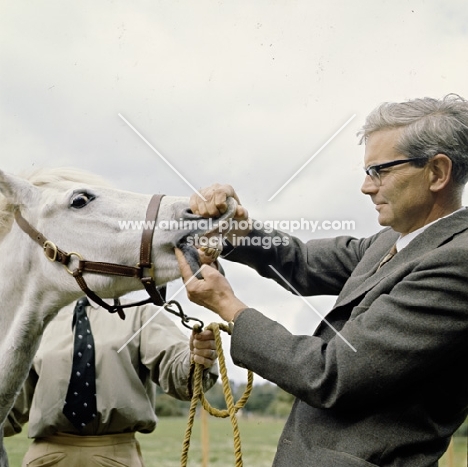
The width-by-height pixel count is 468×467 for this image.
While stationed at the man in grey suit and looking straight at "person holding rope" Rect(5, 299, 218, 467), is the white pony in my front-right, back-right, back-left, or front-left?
front-left

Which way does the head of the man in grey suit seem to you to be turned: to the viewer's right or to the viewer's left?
to the viewer's left

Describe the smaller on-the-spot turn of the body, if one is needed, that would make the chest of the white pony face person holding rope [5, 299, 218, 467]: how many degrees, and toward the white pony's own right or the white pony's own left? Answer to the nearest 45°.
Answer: approximately 90° to the white pony's own left

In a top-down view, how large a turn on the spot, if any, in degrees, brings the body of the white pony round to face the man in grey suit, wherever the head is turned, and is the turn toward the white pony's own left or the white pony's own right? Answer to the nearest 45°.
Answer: approximately 45° to the white pony's own right

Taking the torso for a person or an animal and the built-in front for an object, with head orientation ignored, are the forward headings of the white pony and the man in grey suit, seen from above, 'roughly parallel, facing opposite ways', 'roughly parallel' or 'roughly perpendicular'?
roughly parallel, facing opposite ways

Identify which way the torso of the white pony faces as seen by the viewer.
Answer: to the viewer's right

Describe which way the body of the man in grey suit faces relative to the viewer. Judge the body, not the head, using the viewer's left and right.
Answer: facing to the left of the viewer

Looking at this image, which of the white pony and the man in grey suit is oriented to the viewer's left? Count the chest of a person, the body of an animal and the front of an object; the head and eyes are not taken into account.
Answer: the man in grey suit

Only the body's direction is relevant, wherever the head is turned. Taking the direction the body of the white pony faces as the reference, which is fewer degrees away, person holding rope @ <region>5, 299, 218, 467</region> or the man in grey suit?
the man in grey suit

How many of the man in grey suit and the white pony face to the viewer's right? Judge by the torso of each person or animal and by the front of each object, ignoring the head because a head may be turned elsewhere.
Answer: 1
